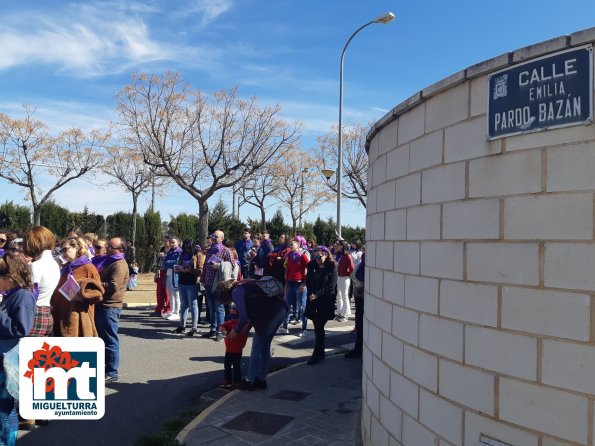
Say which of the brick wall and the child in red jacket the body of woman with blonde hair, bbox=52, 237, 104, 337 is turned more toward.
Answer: the brick wall

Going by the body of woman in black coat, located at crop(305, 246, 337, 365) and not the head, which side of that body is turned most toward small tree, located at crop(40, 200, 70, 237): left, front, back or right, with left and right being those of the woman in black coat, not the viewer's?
right

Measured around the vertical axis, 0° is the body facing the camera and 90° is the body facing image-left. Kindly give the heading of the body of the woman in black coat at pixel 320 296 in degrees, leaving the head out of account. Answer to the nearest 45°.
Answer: approximately 45°
